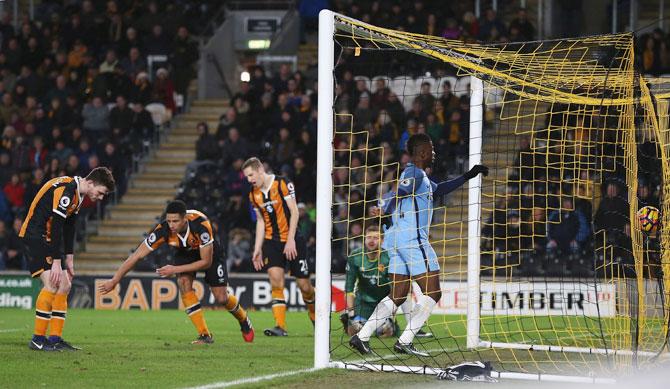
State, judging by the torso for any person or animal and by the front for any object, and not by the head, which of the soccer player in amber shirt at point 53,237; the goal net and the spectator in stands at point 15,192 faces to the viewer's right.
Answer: the soccer player in amber shirt

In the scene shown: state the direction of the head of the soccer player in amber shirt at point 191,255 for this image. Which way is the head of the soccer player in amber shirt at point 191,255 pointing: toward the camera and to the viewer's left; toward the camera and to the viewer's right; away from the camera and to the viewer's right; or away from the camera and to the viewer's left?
toward the camera and to the viewer's left

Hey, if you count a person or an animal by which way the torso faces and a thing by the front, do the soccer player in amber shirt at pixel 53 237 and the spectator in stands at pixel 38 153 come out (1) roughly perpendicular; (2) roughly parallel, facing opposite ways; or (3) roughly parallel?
roughly perpendicular

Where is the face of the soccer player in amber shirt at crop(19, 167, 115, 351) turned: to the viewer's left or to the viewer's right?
to the viewer's right

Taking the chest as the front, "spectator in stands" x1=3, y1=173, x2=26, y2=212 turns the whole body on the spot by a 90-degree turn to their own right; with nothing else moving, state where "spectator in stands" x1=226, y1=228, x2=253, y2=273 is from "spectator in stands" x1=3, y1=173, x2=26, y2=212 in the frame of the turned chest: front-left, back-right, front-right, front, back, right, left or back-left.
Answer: back-left

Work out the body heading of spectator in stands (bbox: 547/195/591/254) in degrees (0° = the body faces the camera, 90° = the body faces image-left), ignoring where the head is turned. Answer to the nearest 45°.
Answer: approximately 0°

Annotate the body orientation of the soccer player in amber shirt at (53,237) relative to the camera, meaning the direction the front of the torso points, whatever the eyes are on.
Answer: to the viewer's right
